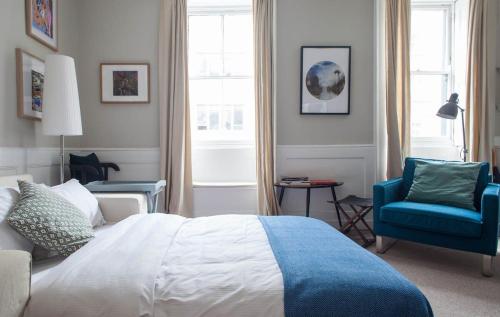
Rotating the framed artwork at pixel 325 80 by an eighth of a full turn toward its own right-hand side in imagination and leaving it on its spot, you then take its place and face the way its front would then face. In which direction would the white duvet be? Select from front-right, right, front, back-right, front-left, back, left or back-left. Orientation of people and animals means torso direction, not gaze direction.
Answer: front-left

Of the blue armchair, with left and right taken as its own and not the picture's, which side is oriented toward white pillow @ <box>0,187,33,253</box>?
front

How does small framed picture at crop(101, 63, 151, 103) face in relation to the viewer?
toward the camera

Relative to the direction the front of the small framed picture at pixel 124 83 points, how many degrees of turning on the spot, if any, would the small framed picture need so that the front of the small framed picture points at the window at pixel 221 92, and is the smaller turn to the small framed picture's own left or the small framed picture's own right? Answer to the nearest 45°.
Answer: approximately 90° to the small framed picture's own left

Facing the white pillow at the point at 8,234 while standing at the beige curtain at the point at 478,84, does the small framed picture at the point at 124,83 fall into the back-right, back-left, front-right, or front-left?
front-right

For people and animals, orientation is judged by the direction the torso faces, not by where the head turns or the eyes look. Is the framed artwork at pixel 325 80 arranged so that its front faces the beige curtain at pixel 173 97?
no

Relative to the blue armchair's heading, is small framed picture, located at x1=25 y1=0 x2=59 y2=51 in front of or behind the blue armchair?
in front

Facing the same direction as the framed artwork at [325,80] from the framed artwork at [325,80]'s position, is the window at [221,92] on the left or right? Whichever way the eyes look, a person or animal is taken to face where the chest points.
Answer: on its right

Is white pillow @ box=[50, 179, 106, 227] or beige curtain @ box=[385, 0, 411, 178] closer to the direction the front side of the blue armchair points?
the white pillow

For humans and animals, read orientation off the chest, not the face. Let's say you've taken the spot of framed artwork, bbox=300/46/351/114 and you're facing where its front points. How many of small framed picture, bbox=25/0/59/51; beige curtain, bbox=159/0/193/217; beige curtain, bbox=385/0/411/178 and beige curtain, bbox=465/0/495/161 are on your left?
2

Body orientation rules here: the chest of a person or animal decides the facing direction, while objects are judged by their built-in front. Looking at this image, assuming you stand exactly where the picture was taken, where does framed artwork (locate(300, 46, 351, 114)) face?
facing the viewer

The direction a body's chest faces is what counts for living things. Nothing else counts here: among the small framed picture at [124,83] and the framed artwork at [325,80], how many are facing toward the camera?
2

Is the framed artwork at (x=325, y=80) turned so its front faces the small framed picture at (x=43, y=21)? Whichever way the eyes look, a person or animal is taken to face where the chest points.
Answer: no

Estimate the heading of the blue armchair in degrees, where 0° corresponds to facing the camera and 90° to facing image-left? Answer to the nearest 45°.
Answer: approximately 45°

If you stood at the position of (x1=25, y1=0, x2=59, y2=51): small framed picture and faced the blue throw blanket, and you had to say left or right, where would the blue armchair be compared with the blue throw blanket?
left

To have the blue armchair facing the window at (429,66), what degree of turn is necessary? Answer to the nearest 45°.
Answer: approximately 135° to its right
